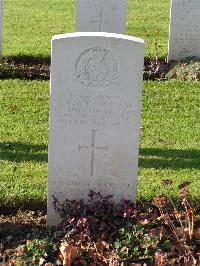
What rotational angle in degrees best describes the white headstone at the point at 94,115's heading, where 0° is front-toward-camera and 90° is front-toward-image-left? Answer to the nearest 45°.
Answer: approximately 0°

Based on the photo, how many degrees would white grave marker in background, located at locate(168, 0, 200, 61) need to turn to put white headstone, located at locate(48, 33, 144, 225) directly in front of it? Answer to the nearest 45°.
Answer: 0° — it already faces it

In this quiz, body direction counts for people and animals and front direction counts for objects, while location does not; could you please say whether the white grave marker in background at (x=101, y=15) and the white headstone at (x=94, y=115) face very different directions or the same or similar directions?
same or similar directions

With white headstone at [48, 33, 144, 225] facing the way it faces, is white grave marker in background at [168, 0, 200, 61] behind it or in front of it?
behind

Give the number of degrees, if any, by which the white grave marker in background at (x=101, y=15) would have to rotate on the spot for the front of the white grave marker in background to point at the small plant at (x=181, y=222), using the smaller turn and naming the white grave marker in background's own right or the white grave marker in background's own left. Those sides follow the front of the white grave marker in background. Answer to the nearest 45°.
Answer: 0° — it already faces it

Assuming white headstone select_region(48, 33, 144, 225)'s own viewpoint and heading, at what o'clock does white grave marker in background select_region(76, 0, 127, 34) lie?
The white grave marker in background is roughly at 6 o'clock from the white headstone.

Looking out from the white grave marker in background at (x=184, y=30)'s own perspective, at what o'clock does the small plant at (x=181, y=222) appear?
The small plant is roughly at 12 o'clock from the white grave marker in background.

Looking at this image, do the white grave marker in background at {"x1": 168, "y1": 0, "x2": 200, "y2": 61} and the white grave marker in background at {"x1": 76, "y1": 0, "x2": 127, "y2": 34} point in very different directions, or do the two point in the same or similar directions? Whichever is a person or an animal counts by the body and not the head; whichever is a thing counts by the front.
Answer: same or similar directions

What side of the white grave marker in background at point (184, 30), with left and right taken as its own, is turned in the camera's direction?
front

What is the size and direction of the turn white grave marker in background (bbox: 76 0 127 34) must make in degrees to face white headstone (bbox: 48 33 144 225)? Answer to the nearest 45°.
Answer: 0° — it already faces it

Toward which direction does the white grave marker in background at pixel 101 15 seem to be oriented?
toward the camera

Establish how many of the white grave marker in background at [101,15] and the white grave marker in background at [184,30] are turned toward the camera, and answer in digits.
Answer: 2

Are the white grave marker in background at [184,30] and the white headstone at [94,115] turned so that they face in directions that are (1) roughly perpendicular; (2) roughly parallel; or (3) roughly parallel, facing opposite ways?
roughly parallel
